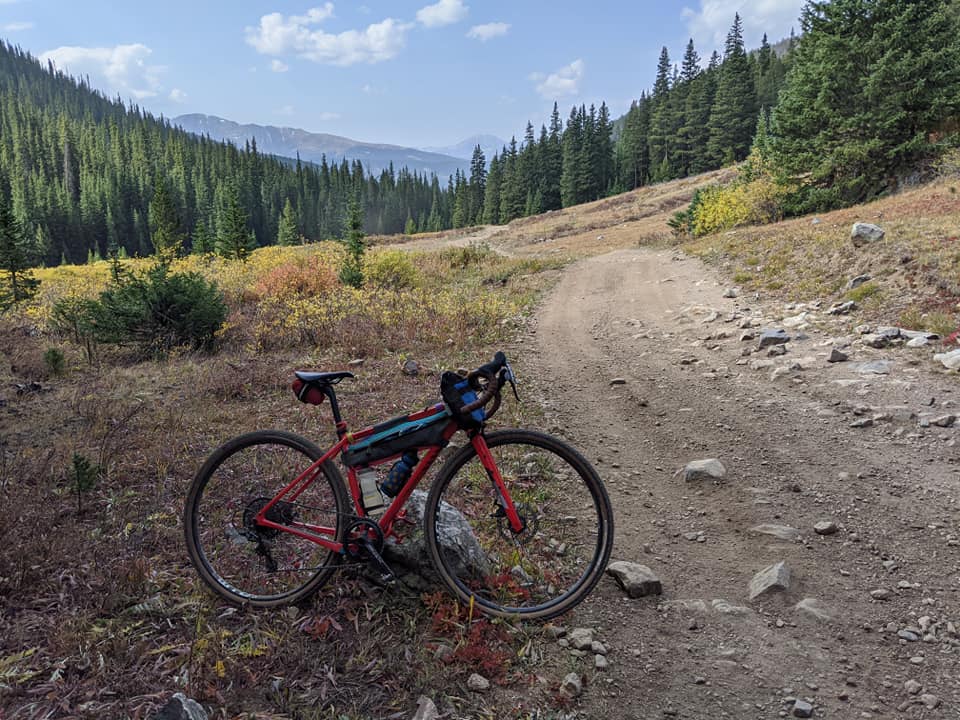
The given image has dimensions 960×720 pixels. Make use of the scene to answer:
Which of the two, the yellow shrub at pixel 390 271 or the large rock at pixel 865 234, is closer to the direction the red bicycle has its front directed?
the large rock

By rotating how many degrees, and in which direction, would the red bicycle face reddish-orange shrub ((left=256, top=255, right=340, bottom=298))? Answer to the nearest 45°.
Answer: approximately 90° to its left

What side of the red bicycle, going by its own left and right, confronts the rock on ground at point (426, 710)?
right

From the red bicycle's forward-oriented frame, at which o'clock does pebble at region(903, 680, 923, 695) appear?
The pebble is roughly at 1 o'clock from the red bicycle.

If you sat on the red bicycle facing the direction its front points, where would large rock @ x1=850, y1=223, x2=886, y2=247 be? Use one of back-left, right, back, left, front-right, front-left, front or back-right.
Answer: front-left

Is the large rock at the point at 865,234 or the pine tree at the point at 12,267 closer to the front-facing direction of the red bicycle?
the large rock

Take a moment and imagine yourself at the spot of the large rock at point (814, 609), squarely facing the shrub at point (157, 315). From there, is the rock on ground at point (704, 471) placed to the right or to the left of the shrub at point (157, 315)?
right

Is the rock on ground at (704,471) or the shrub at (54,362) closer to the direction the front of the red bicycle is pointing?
the rock on ground

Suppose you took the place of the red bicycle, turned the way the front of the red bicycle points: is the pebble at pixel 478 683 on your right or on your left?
on your right

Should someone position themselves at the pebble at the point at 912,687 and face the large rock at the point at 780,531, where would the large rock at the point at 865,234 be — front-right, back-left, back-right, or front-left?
front-right

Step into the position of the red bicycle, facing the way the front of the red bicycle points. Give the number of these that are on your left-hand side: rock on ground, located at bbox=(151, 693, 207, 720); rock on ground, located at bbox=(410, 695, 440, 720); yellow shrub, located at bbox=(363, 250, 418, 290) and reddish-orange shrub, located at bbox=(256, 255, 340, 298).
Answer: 2

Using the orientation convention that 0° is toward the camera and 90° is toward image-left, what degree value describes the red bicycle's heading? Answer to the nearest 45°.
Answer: approximately 270°
